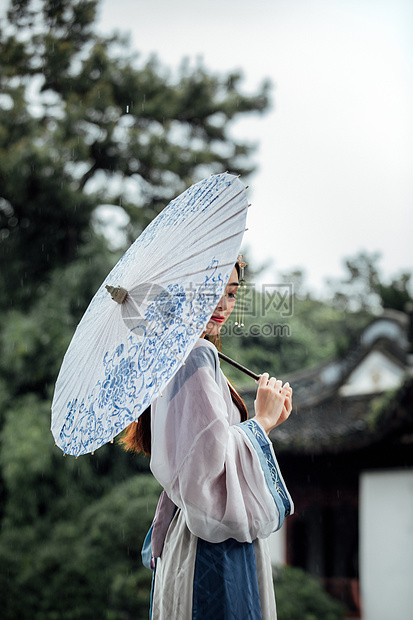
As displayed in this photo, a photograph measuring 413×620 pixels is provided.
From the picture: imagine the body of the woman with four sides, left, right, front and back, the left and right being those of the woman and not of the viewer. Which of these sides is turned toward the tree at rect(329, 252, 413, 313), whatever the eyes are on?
left

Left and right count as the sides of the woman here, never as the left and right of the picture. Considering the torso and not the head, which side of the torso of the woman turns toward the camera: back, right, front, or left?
right

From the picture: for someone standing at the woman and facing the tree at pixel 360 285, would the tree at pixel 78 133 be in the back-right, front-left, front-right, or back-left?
front-left

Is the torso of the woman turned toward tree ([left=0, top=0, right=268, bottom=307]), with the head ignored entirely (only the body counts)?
no
